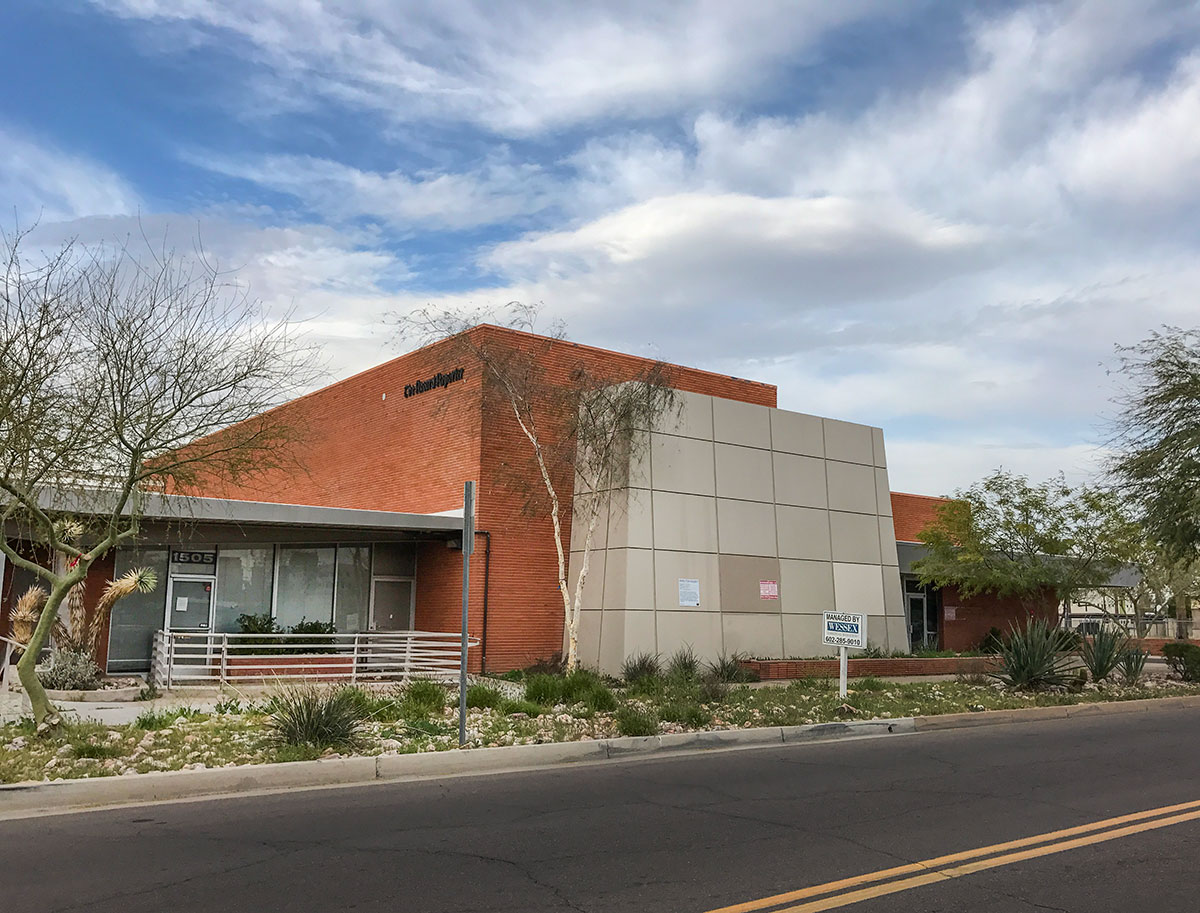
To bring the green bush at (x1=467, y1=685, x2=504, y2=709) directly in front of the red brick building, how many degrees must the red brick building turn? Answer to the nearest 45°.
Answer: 0° — it already faces it

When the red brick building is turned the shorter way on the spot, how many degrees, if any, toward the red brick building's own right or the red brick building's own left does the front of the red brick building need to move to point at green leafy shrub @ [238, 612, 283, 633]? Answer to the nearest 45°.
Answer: approximately 45° to the red brick building's own right

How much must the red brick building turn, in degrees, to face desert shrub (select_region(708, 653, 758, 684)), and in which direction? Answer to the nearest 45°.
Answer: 0° — it already faces it

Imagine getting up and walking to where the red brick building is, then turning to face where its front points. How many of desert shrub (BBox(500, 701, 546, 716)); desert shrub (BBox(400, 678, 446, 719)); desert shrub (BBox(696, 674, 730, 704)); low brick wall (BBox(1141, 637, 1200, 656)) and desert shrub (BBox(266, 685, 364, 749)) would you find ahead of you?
4

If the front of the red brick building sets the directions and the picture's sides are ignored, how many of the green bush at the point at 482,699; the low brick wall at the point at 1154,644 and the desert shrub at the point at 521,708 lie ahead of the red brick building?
2

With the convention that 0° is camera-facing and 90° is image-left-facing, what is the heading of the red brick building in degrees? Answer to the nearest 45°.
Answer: approximately 0°
